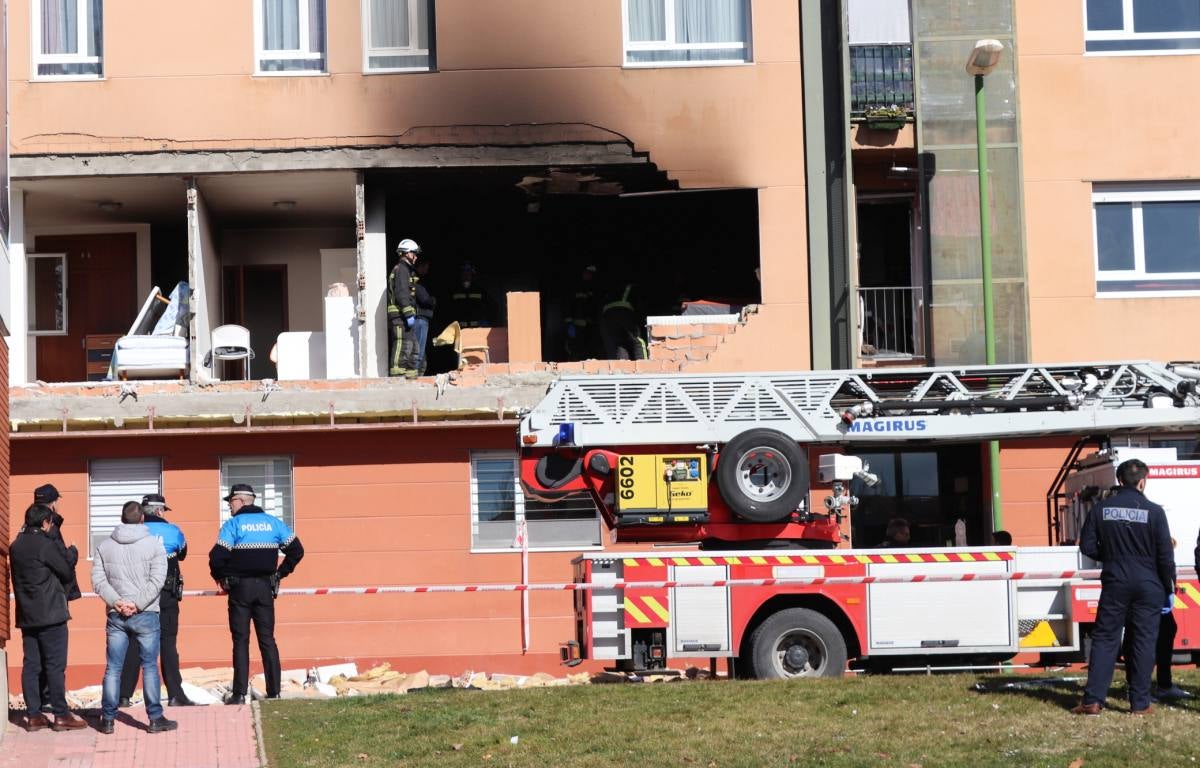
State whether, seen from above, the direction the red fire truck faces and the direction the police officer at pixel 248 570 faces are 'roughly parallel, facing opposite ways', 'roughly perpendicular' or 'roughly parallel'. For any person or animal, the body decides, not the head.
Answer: roughly perpendicular

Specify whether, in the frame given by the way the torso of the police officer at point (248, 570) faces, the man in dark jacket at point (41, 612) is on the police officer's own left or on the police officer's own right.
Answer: on the police officer's own left

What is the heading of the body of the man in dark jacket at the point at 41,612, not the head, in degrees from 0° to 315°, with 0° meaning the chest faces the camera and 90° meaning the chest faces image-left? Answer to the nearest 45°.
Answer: approximately 225°

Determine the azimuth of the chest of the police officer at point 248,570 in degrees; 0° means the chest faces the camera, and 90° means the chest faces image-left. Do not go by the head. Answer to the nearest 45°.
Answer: approximately 180°

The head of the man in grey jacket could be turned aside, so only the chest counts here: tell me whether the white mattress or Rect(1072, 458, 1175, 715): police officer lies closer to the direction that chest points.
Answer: the white mattress

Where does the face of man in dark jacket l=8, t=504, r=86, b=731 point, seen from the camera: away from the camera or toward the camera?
away from the camera

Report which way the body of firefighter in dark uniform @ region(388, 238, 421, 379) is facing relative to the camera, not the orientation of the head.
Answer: to the viewer's right

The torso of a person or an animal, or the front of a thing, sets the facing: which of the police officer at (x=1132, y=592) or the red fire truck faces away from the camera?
the police officer

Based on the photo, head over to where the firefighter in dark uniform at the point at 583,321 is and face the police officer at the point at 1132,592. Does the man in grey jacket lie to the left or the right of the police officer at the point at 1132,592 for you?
right

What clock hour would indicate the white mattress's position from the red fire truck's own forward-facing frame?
The white mattress is roughly at 7 o'clock from the red fire truck.

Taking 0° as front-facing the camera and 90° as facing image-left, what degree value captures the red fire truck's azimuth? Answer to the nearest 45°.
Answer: approximately 270°

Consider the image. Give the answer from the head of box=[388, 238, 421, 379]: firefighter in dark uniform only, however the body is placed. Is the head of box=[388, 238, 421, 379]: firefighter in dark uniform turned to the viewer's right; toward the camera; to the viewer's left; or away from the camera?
to the viewer's right

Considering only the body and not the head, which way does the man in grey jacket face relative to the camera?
away from the camera
